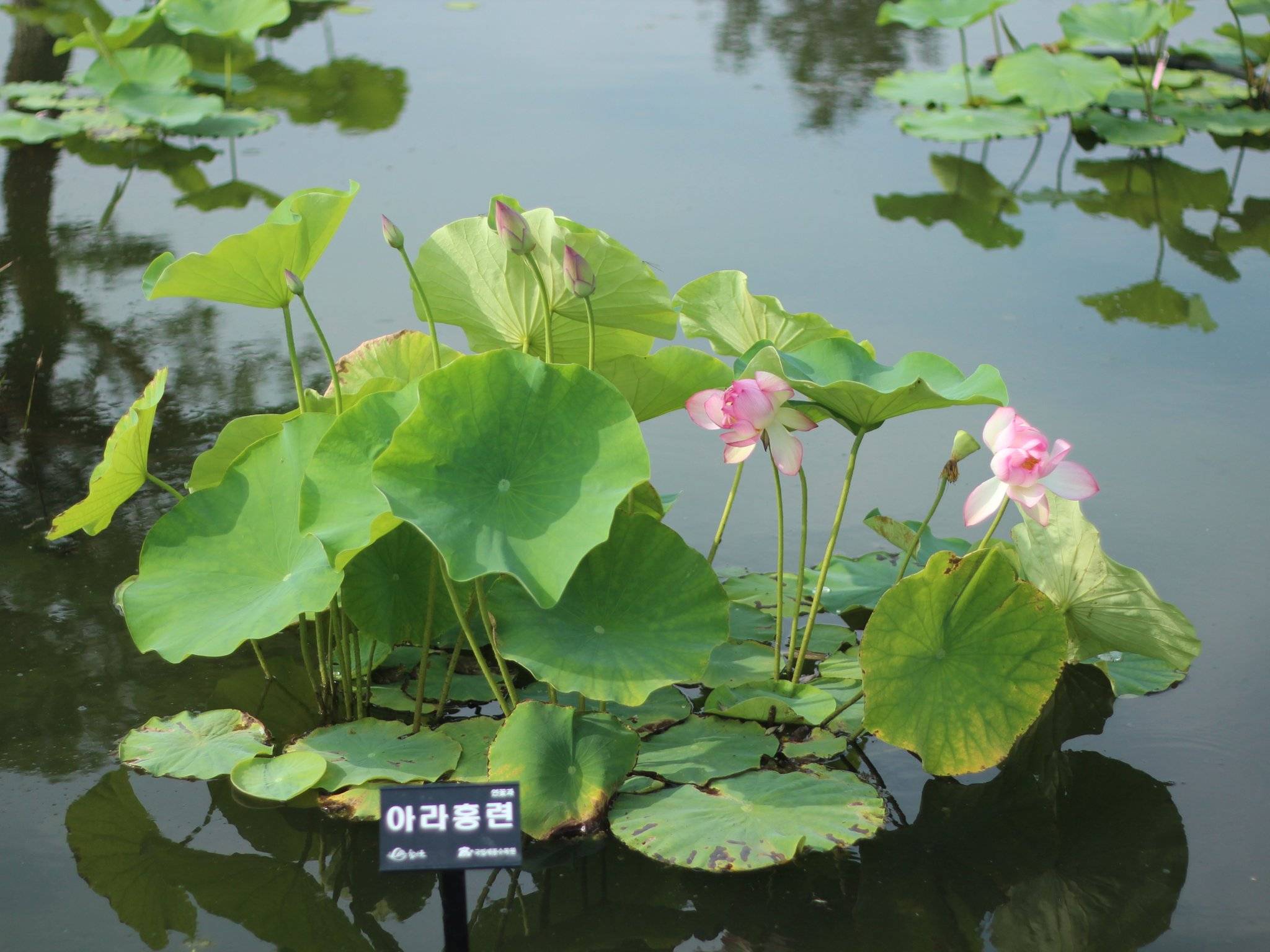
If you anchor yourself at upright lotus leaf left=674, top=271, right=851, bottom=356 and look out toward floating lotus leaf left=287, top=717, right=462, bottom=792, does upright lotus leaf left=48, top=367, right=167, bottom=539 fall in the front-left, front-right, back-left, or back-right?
front-right

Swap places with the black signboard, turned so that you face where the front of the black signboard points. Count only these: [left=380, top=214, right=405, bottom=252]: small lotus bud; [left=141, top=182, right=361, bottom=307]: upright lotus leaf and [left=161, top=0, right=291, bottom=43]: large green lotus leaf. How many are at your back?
3

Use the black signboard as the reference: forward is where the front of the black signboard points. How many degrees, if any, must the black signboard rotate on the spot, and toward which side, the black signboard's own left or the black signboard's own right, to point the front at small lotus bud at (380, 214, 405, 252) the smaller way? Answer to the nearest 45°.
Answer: approximately 180°

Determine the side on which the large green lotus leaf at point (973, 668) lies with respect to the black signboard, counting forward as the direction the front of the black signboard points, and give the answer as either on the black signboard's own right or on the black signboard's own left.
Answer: on the black signboard's own left

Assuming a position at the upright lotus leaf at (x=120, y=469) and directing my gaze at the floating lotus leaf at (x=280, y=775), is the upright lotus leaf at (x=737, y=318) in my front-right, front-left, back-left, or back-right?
front-left

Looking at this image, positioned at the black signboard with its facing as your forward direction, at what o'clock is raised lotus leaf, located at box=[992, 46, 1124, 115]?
The raised lotus leaf is roughly at 7 o'clock from the black signboard.

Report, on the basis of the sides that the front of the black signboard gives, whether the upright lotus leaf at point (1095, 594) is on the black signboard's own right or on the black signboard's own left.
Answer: on the black signboard's own left

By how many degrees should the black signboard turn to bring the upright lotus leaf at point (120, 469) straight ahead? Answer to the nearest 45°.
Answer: approximately 135° to its right

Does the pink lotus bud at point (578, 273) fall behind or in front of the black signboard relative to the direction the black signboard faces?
behind

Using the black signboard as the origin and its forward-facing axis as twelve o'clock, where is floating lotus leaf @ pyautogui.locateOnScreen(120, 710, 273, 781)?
The floating lotus leaf is roughly at 5 o'clock from the black signboard.

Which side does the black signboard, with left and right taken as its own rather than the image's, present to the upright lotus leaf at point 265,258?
back

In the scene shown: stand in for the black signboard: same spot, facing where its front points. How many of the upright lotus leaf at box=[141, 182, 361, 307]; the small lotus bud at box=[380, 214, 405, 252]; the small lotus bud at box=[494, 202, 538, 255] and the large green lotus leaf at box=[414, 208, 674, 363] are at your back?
4

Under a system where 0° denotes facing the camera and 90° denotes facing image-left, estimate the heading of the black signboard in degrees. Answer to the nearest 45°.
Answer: approximately 0°
